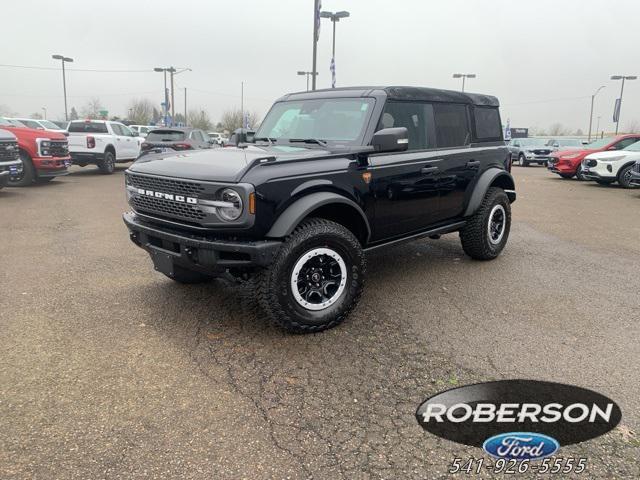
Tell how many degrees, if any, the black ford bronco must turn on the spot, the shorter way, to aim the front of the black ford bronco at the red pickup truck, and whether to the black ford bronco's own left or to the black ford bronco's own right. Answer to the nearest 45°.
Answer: approximately 90° to the black ford bronco's own right

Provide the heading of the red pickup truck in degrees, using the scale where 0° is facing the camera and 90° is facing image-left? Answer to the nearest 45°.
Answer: approximately 315°

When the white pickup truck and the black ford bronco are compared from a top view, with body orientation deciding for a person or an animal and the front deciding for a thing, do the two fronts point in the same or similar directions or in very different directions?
very different directions

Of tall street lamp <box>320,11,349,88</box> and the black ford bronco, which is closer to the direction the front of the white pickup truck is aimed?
the tall street lamp

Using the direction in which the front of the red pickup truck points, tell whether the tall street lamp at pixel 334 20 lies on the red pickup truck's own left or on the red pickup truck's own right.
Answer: on the red pickup truck's own left

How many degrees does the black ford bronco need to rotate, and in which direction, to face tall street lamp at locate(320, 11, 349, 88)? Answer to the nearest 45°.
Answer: approximately 135° to its right

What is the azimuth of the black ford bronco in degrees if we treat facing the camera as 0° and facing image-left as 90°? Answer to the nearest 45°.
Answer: approximately 45°

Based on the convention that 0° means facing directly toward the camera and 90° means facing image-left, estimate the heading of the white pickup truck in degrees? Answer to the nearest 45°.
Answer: approximately 225°

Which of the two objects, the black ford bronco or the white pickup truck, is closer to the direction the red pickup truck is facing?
the black ford bronco
